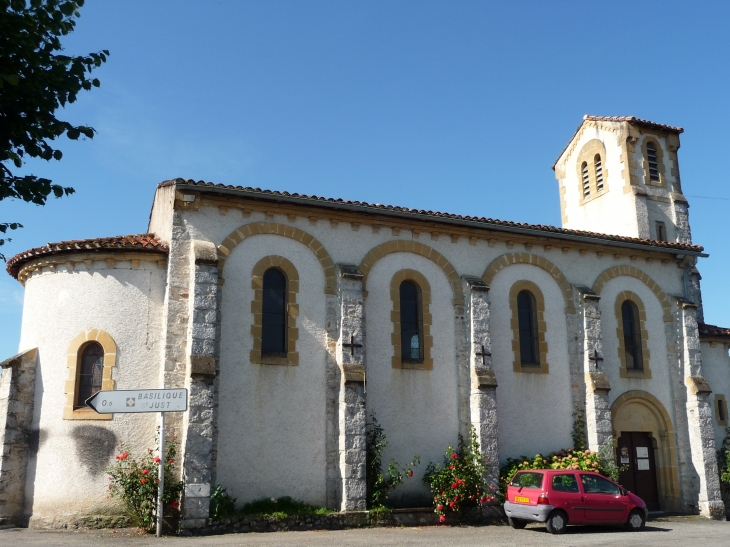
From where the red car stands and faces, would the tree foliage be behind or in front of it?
behind

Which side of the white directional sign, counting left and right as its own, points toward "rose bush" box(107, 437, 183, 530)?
back

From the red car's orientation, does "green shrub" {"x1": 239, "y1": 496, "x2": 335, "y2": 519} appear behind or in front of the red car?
behind

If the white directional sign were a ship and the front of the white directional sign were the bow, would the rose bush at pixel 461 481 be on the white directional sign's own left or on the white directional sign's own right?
on the white directional sign's own left

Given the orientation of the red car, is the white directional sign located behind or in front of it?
behind

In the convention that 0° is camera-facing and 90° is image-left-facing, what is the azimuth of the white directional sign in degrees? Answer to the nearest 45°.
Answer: approximately 0°

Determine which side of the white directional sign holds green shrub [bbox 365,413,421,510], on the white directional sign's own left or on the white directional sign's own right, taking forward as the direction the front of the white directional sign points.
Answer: on the white directional sign's own left

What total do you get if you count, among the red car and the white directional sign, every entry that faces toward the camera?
1

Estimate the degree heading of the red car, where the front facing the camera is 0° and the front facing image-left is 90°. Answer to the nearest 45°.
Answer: approximately 225°

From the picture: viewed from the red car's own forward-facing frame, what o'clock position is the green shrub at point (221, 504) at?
The green shrub is roughly at 7 o'clock from the red car.

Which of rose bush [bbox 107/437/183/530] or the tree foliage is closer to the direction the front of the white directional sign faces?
the tree foliage
